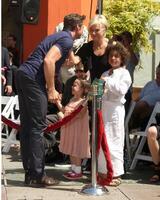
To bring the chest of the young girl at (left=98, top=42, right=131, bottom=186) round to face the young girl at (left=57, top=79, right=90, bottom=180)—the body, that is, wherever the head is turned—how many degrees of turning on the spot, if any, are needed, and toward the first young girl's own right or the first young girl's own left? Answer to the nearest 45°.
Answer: approximately 90° to the first young girl's own right

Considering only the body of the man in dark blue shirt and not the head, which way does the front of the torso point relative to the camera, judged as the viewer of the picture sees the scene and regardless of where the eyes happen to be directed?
to the viewer's right

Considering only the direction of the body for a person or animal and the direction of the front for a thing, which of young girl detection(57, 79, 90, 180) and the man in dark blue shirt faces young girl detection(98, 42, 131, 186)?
the man in dark blue shirt
